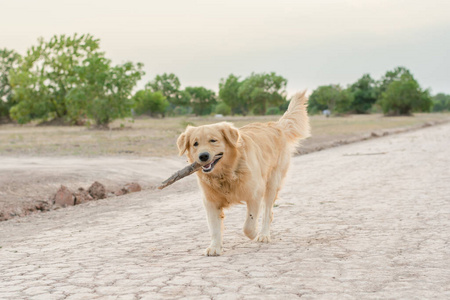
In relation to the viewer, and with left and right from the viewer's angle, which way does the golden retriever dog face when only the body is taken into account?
facing the viewer and to the left of the viewer

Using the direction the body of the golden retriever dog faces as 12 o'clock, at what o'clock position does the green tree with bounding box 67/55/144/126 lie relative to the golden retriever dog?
The green tree is roughly at 4 o'clock from the golden retriever dog.

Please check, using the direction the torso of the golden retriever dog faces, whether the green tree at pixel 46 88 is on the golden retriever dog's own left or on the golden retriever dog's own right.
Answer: on the golden retriever dog's own right

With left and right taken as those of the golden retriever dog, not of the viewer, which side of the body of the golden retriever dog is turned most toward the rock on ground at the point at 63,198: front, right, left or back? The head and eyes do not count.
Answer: right

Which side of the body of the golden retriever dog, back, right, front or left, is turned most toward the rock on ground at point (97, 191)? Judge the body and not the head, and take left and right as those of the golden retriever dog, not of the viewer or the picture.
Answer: right

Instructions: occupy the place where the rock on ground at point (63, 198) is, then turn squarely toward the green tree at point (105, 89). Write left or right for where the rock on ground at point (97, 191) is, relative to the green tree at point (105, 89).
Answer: right
